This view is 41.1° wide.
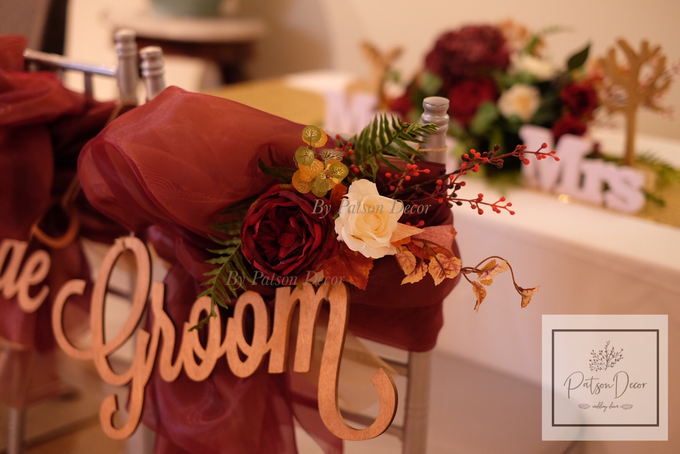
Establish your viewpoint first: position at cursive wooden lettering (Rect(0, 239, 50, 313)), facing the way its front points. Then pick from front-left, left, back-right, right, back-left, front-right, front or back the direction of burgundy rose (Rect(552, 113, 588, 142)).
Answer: left

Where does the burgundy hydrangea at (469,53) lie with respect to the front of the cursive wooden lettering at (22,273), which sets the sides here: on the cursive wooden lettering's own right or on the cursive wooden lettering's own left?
on the cursive wooden lettering's own left

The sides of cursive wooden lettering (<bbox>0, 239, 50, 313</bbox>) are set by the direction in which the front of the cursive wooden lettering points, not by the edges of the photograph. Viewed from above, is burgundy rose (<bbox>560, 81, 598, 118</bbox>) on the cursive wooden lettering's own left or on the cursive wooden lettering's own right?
on the cursive wooden lettering's own left

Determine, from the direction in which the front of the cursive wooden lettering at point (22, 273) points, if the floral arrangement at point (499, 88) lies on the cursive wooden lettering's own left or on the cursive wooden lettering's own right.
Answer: on the cursive wooden lettering's own left

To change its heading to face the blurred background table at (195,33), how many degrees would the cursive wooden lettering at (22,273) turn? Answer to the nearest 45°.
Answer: approximately 180°

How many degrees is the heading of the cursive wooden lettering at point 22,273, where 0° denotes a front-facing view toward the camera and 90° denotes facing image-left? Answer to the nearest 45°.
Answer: approximately 0°

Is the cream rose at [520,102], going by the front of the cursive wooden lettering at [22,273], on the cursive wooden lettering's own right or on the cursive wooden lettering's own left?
on the cursive wooden lettering's own left
